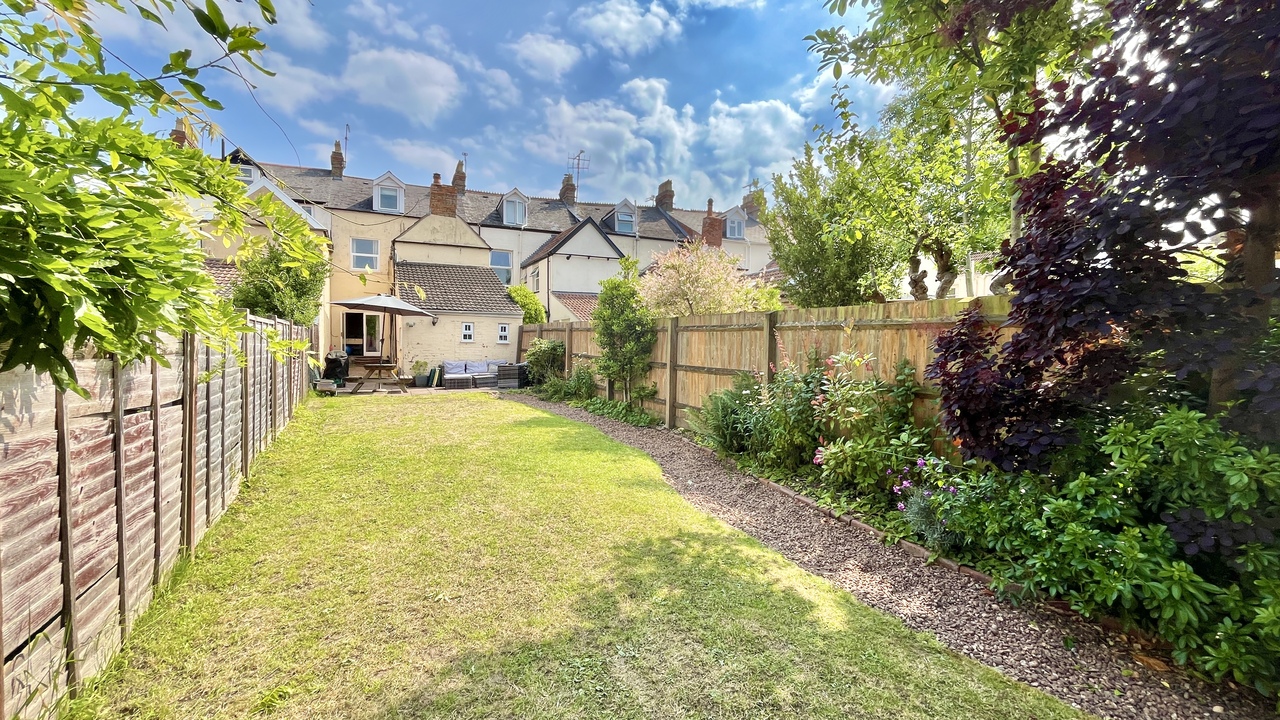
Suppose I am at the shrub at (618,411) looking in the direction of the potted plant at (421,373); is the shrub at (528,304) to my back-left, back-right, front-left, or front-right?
front-right
